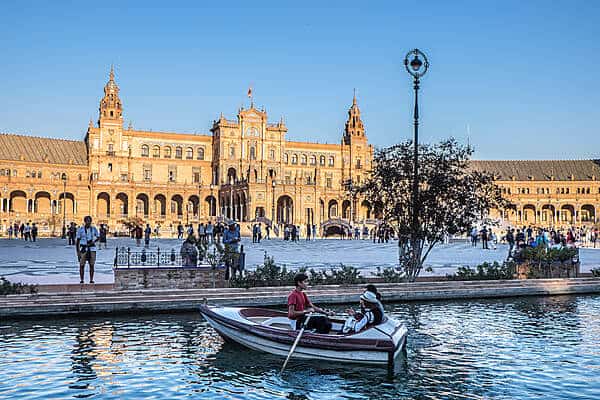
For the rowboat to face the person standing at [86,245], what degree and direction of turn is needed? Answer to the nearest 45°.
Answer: approximately 45° to its right

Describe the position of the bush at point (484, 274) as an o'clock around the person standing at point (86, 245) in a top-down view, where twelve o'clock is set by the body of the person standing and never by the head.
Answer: The bush is roughly at 9 o'clock from the person standing.

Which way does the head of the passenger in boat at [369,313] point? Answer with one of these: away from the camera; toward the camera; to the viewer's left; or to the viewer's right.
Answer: to the viewer's left

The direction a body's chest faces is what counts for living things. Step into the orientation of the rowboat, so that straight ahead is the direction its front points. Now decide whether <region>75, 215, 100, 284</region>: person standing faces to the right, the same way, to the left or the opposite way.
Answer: to the left

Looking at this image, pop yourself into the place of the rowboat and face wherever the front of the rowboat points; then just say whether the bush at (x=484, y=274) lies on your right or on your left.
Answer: on your right

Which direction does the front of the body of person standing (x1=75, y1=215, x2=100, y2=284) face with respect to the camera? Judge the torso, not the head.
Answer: toward the camera

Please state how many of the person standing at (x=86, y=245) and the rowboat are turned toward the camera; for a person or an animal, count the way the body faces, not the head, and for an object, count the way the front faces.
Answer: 1

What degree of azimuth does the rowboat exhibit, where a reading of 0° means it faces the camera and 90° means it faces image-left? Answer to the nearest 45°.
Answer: approximately 90°

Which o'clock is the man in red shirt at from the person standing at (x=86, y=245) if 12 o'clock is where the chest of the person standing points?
The man in red shirt is roughly at 11 o'clock from the person standing.

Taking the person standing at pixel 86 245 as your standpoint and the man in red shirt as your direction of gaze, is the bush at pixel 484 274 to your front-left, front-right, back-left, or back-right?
front-left

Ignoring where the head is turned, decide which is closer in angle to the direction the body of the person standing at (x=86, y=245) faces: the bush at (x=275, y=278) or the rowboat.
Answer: the rowboat

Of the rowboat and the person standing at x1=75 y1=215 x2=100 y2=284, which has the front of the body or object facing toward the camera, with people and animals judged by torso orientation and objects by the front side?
the person standing
